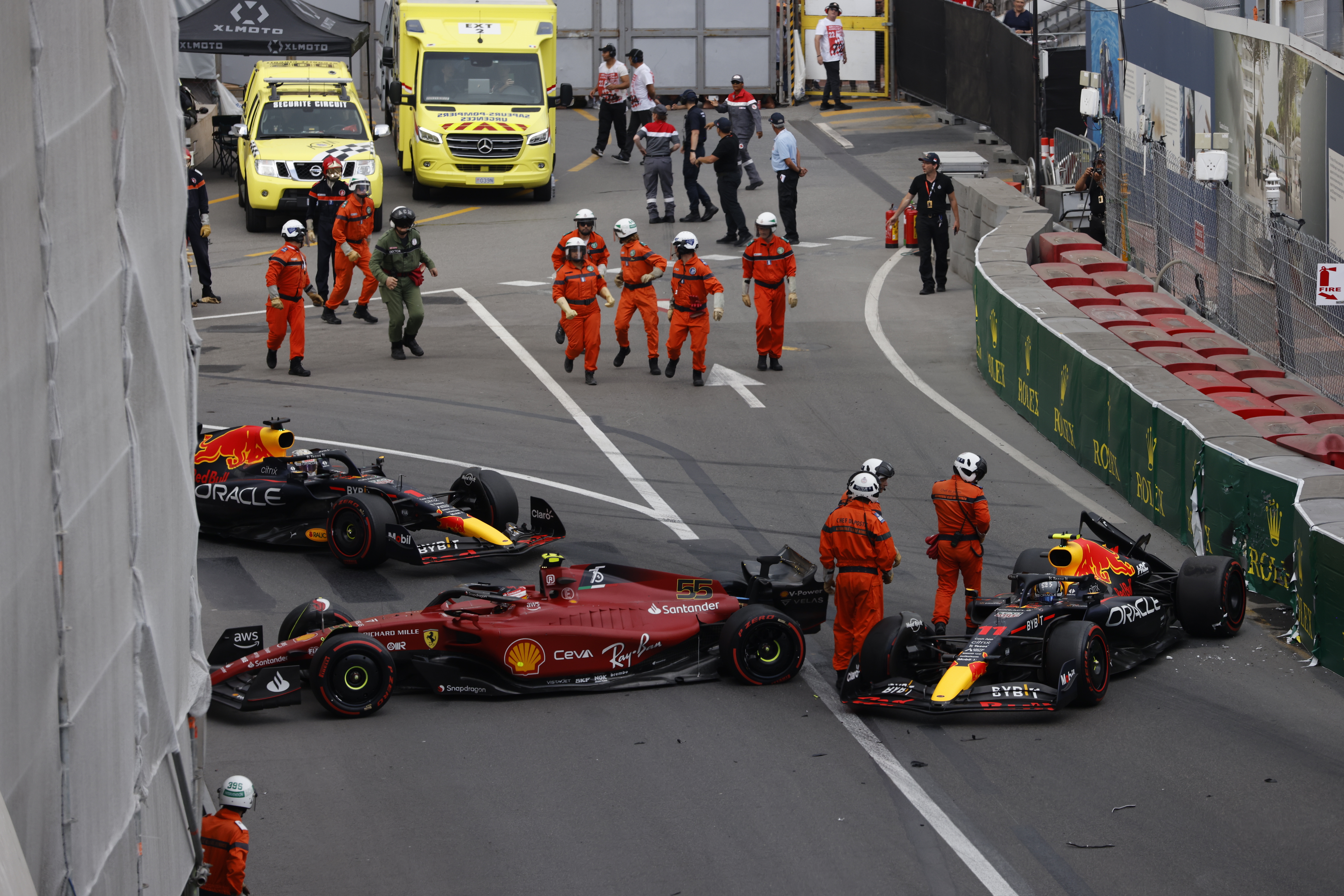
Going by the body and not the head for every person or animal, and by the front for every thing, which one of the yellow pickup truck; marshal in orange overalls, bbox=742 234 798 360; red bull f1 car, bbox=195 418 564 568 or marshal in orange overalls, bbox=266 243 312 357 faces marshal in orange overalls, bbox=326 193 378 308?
the yellow pickup truck

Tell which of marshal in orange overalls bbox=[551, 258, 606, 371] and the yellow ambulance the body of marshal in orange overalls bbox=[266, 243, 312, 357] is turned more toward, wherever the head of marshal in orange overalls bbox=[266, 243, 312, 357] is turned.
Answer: the marshal in orange overalls

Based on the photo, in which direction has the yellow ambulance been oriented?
toward the camera

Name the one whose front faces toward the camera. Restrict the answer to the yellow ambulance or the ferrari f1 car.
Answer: the yellow ambulance

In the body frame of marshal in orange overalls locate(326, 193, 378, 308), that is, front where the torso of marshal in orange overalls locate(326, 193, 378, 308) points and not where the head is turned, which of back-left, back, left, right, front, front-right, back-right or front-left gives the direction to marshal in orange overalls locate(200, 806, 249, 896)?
front-right

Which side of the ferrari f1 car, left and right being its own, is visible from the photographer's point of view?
left

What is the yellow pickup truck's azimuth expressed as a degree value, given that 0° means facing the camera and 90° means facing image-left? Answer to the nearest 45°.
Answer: approximately 0°

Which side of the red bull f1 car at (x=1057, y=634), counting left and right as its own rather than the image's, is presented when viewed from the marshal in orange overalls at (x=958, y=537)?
right

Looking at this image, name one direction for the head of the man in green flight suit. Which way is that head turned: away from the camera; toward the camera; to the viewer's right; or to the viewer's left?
toward the camera

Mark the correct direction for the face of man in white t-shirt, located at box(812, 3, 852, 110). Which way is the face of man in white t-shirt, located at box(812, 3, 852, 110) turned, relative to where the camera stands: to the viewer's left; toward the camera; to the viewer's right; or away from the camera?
toward the camera

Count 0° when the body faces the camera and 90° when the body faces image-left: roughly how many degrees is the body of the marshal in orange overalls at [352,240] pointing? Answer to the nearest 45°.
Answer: approximately 315°

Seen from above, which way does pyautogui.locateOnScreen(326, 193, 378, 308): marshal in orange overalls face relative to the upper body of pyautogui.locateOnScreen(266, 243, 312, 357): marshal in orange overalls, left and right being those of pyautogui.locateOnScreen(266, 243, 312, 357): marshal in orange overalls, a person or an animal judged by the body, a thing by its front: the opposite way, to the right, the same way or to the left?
the same way

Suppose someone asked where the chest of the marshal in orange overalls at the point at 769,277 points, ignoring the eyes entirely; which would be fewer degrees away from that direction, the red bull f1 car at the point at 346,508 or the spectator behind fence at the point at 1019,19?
the red bull f1 car

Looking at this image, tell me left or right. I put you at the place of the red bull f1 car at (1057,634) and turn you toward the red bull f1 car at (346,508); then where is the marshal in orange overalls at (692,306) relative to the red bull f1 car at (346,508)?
right

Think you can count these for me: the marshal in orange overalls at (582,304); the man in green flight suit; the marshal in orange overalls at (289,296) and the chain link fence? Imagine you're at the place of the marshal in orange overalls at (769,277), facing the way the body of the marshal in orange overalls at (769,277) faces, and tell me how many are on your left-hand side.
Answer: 1
